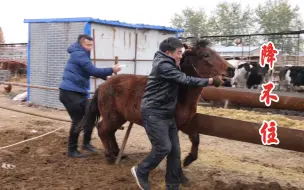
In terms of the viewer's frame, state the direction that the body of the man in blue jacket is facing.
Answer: to the viewer's right

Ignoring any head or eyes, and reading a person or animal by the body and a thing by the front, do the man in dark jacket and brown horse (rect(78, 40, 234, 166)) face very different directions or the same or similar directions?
same or similar directions

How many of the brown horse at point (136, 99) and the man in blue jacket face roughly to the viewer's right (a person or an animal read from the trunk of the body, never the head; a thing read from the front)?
2

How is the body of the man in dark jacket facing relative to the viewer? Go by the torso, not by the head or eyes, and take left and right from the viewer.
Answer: facing to the right of the viewer

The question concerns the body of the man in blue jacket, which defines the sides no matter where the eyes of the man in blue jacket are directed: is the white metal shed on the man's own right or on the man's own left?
on the man's own left

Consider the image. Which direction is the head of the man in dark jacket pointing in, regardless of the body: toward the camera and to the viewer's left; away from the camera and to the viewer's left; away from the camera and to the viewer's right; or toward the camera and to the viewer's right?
toward the camera and to the viewer's right

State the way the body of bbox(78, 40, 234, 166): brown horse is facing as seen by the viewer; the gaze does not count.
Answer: to the viewer's right

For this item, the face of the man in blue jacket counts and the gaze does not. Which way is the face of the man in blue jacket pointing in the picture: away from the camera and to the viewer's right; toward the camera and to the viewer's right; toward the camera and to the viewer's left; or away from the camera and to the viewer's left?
toward the camera and to the viewer's right
